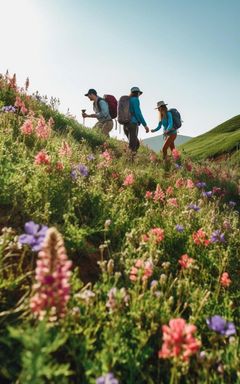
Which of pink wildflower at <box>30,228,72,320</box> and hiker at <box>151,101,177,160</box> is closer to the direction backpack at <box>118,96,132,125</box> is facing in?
the pink wildflower

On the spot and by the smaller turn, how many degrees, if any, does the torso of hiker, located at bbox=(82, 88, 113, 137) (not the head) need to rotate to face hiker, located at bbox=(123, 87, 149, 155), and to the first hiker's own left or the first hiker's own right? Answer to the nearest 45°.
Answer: approximately 135° to the first hiker's own left

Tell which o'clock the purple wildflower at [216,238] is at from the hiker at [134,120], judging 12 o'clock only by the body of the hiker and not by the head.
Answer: The purple wildflower is roughly at 3 o'clock from the hiker.

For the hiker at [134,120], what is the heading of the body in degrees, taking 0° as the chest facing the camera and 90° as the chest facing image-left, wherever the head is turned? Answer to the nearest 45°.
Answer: approximately 270°

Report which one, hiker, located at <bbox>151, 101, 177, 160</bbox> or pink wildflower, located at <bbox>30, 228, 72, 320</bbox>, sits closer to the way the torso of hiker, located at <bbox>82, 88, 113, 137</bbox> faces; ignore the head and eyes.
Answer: the pink wildflower

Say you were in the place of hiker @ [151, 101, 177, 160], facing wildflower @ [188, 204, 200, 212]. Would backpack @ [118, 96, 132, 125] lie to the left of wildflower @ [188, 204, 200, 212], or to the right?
right

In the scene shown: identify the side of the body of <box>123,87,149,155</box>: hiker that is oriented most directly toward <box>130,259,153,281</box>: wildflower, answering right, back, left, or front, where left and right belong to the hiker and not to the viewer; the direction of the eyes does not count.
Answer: right

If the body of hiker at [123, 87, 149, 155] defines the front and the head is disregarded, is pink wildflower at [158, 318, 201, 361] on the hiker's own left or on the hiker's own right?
on the hiker's own right

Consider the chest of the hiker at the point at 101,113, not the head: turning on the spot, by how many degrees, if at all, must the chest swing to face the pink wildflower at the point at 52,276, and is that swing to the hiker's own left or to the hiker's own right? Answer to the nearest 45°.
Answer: approximately 90° to the hiker's own left

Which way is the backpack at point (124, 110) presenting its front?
to the viewer's left
